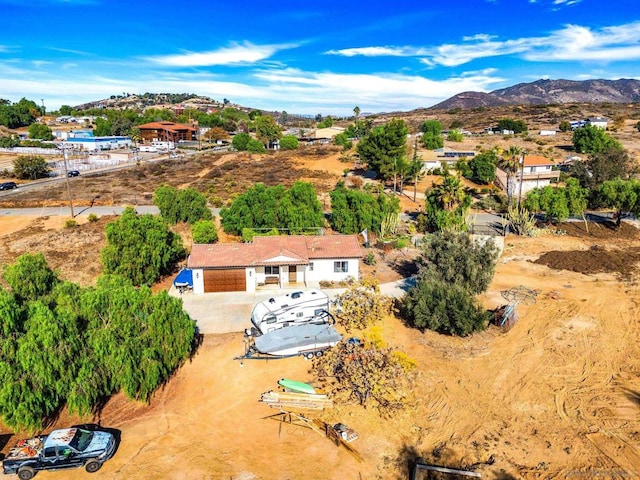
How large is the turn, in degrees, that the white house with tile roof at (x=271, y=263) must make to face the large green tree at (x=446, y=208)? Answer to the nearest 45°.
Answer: approximately 135° to its left

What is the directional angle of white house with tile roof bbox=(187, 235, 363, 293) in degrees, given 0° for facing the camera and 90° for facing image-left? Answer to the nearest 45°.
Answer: approximately 0°

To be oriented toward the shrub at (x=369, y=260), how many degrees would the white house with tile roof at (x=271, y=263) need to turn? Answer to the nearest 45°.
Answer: approximately 135° to its left

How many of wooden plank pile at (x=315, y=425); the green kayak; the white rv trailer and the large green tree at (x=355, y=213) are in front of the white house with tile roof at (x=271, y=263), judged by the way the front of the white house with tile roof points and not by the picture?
3

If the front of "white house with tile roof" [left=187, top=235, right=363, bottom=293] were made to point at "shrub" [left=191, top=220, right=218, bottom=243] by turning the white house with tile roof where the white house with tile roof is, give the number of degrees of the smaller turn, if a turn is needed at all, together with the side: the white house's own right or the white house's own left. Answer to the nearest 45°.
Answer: approximately 135° to the white house's own right

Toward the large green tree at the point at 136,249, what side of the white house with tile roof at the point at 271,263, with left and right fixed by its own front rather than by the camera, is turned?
right

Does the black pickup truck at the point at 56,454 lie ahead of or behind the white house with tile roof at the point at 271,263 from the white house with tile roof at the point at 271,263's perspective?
ahead

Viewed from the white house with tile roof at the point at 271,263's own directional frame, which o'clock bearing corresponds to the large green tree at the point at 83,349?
The large green tree is roughly at 1 o'clock from the white house with tile roof.

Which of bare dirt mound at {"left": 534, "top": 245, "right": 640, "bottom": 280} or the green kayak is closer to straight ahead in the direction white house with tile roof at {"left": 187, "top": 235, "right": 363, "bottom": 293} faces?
the green kayak

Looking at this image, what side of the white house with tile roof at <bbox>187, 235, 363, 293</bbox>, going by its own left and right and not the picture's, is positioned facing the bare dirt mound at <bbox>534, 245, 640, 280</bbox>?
left

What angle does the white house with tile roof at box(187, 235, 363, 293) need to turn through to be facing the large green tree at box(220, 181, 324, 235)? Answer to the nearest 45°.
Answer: approximately 180°

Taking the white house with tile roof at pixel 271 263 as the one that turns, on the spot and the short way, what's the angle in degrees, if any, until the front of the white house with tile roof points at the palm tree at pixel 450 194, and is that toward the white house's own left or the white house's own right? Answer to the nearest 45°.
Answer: approximately 135° to the white house's own left

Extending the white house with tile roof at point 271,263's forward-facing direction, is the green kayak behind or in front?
in front
